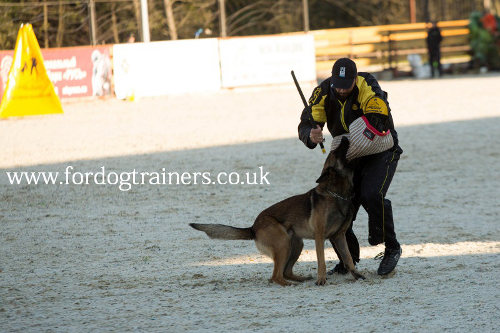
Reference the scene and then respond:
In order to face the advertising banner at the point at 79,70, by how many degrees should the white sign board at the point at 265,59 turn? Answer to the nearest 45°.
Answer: approximately 45° to its right

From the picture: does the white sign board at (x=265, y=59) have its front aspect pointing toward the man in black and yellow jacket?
yes

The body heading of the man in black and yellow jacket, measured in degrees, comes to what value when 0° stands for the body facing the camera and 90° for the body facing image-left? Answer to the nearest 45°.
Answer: approximately 45°

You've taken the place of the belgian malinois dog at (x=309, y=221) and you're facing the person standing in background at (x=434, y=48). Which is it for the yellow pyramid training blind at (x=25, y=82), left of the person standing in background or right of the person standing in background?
left

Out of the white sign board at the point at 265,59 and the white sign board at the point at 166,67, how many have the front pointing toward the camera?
2

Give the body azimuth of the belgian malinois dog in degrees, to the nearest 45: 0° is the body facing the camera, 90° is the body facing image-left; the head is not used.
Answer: approximately 270°

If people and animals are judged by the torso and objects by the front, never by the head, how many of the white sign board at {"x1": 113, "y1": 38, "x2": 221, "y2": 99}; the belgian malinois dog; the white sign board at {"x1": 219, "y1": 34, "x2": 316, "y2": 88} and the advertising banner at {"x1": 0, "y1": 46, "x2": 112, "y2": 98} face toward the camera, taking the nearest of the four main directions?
3

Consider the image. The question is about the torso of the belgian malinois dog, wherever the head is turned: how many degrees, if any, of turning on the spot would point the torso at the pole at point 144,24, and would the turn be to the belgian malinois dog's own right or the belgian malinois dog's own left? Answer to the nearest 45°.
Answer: approximately 90° to the belgian malinois dog's own left
